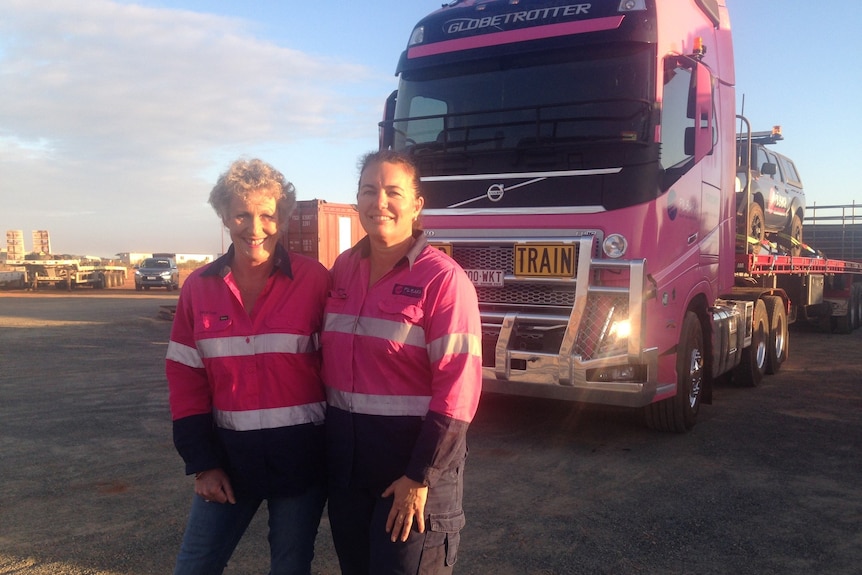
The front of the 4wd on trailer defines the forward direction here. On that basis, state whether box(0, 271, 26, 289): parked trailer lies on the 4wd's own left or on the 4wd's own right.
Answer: on the 4wd's own right

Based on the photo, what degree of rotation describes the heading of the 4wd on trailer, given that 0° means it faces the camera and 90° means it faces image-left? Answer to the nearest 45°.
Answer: approximately 45°

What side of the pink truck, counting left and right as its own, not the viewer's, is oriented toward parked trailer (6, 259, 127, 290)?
right

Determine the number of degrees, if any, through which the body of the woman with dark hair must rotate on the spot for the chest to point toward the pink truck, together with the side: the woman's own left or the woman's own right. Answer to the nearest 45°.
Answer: approximately 180°

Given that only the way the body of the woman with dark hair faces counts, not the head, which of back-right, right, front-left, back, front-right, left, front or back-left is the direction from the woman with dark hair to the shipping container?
back-right

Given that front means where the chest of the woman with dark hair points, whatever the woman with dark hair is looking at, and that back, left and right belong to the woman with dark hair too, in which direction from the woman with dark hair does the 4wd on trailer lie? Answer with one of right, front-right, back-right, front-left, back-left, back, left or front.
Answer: back

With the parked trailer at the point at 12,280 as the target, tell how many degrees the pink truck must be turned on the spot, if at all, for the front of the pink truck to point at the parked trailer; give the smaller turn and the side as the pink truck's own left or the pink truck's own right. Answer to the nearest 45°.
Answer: approximately 90° to the pink truck's own right

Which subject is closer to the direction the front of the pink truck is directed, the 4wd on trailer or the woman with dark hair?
the woman with dark hair
